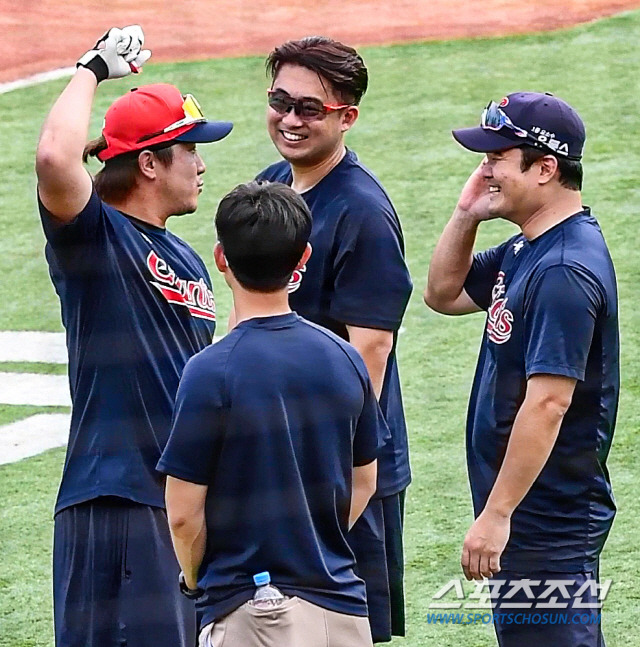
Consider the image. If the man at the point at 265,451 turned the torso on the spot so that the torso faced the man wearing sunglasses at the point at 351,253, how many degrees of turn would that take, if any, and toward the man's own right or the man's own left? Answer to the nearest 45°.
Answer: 0° — they already face them

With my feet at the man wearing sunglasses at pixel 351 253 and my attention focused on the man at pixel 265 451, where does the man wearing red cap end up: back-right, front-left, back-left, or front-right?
front-right

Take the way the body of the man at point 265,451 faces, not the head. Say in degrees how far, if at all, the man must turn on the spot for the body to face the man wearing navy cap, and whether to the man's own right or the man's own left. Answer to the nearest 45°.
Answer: approximately 45° to the man's own right

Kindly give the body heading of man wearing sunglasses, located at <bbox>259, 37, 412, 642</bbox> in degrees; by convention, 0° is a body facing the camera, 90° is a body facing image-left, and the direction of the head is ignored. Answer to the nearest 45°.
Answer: approximately 45°

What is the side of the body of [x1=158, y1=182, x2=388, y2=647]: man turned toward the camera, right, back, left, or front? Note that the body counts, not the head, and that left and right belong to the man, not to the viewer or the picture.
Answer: back

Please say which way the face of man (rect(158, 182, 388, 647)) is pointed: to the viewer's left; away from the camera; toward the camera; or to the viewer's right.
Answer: away from the camera

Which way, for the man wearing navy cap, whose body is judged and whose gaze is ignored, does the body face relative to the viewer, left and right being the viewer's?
facing to the left of the viewer

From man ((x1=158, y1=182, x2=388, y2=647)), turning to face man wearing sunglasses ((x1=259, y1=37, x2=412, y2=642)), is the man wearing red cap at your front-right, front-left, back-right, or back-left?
front-left

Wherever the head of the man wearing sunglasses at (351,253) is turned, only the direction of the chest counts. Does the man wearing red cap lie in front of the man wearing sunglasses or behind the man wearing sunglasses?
in front

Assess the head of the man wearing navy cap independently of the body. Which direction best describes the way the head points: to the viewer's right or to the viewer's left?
to the viewer's left

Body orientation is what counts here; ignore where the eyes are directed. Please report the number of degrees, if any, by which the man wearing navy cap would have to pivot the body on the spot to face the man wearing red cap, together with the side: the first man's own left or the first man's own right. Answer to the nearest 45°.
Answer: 0° — they already face them

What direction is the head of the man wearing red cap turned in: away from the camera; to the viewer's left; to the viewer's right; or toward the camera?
to the viewer's right

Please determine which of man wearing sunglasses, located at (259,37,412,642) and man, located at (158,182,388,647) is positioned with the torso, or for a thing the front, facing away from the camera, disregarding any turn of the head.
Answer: the man

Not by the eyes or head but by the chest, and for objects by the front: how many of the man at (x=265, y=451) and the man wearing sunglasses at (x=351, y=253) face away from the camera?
1
